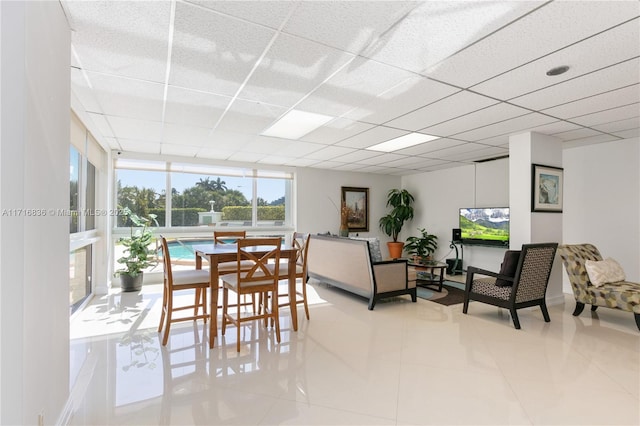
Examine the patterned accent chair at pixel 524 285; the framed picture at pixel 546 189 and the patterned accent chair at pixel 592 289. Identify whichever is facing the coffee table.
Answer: the patterned accent chair at pixel 524 285

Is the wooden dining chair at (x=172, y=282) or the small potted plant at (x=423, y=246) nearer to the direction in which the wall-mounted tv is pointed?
the wooden dining chair

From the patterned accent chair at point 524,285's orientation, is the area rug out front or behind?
out front

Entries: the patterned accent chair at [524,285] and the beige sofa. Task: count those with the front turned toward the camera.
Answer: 0

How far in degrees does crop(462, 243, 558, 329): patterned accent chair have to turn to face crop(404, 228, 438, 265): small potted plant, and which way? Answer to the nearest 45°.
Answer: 0° — it already faces it

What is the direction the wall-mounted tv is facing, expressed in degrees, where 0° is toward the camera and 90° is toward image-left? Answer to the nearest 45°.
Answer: approximately 45°

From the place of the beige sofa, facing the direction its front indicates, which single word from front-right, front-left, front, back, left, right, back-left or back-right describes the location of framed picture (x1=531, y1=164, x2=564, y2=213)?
front-right

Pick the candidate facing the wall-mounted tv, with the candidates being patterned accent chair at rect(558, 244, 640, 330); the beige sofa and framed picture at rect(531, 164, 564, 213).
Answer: the beige sofa

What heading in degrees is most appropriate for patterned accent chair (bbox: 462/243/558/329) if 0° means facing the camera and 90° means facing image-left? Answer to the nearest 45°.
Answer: approximately 135°

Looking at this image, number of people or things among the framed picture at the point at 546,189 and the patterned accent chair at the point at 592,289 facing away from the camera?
0

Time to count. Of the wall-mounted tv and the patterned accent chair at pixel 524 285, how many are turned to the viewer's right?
0
